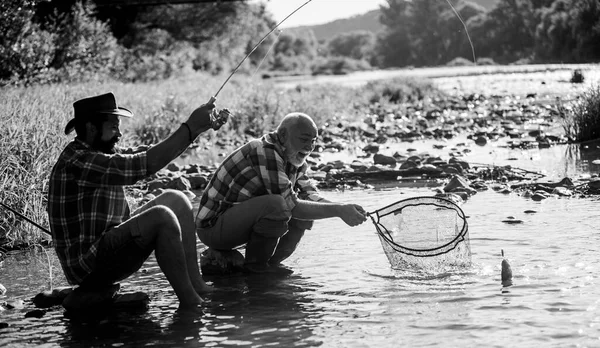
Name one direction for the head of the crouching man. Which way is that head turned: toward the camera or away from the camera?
toward the camera

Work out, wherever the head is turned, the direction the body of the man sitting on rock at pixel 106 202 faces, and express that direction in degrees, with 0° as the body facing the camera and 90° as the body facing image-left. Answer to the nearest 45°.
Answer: approximately 270°

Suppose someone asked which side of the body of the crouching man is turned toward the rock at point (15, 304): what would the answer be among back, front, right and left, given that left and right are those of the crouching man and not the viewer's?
back

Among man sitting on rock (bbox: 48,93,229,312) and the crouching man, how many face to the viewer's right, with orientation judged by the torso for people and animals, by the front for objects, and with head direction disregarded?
2

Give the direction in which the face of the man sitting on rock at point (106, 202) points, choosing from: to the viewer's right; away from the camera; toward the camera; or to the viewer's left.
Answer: to the viewer's right

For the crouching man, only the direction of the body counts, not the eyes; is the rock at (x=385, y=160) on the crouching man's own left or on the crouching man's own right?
on the crouching man's own left

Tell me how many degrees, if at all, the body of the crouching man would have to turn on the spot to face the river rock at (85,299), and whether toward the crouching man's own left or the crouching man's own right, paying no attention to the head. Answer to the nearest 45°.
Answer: approximately 135° to the crouching man's own right

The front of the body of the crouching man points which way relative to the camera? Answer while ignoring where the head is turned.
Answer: to the viewer's right

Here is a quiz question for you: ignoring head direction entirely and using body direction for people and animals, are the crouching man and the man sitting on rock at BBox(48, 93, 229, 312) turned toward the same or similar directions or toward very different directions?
same or similar directions

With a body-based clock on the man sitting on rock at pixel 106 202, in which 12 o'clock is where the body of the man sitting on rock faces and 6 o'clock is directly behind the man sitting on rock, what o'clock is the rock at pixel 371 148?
The rock is roughly at 10 o'clock from the man sitting on rock.

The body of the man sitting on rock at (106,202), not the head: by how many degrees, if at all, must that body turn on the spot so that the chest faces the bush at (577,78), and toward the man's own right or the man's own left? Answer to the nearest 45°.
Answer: approximately 45° to the man's own left

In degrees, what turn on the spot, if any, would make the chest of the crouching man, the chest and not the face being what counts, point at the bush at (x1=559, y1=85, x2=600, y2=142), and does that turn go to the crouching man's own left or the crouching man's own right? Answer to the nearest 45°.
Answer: approximately 45° to the crouching man's own left

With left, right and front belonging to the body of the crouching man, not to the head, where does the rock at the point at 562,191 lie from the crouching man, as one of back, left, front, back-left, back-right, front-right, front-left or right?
front-left
